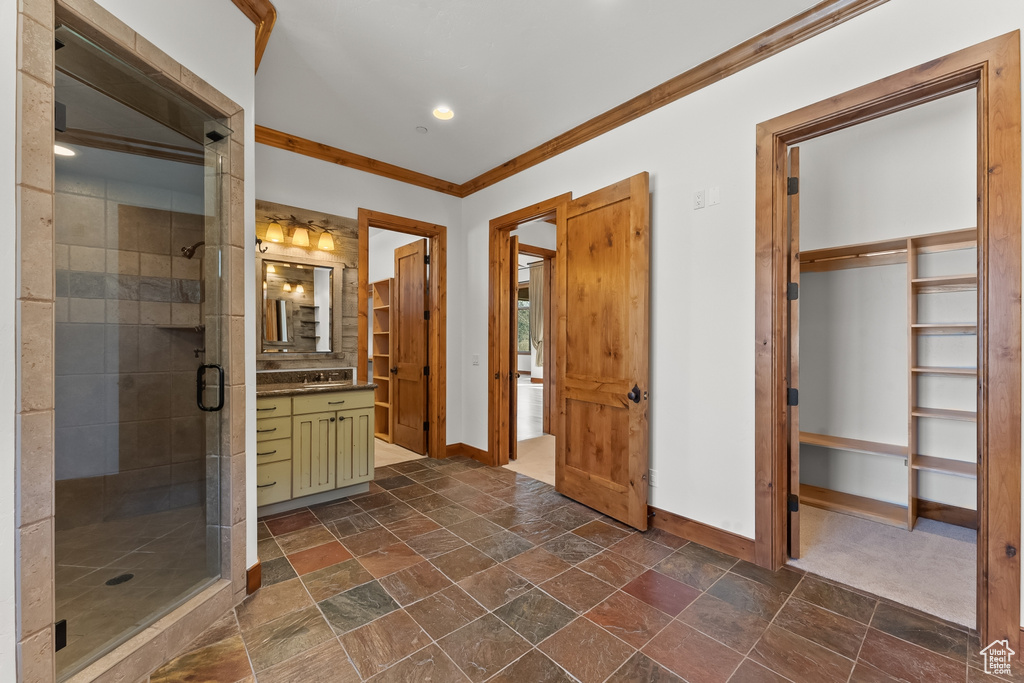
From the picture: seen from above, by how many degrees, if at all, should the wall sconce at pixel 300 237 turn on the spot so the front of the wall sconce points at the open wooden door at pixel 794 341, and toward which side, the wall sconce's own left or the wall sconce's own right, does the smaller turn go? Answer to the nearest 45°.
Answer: approximately 45° to the wall sconce's own left

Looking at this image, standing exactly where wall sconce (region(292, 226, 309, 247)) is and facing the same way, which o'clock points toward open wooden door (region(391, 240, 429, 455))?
The open wooden door is roughly at 8 o'clock from the wall sconce.

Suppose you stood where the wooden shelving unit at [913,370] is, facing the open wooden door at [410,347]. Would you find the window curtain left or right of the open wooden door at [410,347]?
right

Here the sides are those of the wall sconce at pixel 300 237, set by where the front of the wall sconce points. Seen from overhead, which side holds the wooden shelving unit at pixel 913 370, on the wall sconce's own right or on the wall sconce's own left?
on the wall sconce's own left

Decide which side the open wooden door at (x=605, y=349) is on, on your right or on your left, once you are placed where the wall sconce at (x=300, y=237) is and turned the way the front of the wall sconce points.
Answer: on your left

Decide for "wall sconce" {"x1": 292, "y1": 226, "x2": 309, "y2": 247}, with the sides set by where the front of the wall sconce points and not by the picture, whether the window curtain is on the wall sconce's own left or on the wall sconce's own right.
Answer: on the wall sconce's own left

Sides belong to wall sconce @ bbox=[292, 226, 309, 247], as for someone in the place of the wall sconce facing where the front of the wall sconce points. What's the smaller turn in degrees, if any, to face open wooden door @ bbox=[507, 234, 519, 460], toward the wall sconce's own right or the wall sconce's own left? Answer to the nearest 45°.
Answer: approximately 90° to the wall sconce's own left

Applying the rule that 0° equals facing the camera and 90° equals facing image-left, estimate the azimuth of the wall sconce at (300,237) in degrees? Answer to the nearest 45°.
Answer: approximately 0°
